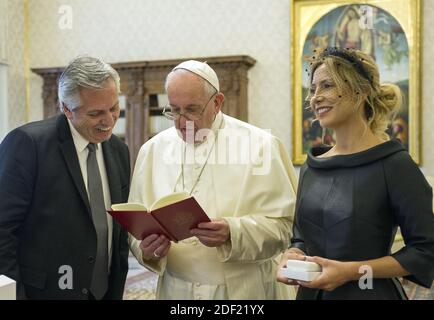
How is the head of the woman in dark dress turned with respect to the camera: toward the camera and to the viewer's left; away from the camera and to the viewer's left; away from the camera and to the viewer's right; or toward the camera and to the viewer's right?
toward the camera and to the viewer's left

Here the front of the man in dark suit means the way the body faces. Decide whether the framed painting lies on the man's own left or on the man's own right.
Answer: on the man's own left

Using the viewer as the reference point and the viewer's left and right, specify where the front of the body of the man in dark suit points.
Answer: facing the viewer and to the right of the viewer

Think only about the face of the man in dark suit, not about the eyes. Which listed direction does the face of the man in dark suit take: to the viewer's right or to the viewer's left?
to the viewer's right

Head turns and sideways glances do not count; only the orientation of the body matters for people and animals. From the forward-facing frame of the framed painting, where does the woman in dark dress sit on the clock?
The woman in dark dress is roughly at 12 o'clock from the framed painting.

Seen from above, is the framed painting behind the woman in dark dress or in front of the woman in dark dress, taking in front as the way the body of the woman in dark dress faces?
behind

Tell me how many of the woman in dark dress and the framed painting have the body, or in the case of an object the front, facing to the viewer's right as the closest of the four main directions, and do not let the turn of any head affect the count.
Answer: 0

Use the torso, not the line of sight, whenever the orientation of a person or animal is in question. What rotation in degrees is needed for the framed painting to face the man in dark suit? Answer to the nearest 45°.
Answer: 0° — it already faces them

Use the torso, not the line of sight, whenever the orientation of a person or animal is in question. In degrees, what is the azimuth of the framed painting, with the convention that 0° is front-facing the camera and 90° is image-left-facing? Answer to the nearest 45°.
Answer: approximately 0°

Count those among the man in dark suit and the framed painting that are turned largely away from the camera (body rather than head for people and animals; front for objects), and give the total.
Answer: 0

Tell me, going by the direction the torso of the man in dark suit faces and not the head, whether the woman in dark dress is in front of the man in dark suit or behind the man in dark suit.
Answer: in front

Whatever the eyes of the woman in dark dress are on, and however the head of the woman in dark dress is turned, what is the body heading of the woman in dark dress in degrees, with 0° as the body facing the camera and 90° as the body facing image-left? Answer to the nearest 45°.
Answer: approximately 45°

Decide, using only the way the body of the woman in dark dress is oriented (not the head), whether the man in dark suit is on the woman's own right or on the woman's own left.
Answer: on the woman's own right

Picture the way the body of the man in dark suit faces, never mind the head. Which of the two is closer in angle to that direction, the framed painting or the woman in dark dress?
the woman in dark dress

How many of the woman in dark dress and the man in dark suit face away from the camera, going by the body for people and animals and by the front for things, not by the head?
0

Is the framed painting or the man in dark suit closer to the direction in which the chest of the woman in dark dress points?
the man in dark suit
